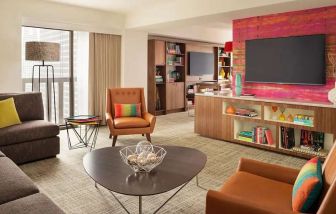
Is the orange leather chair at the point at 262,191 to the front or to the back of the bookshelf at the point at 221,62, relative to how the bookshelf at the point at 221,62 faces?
to the front

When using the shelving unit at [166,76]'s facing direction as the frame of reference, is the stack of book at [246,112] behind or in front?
in front

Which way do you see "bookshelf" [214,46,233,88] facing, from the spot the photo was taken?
facing the viewer and to the right of the viewer

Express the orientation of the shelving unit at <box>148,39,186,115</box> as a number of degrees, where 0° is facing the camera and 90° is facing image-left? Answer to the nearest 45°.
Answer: approximately 315°

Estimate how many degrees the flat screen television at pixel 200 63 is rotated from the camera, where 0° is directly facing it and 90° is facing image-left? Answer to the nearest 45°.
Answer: approximately 315°

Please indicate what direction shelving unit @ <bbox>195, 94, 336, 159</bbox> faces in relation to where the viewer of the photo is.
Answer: facing the viewer and to the left of the viewer

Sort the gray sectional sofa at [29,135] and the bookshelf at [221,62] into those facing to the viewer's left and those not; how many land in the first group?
0

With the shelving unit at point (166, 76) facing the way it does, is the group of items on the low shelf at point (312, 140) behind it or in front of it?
in front

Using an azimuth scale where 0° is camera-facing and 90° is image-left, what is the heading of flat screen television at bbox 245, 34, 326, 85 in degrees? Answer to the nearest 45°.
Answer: approximately 45°
